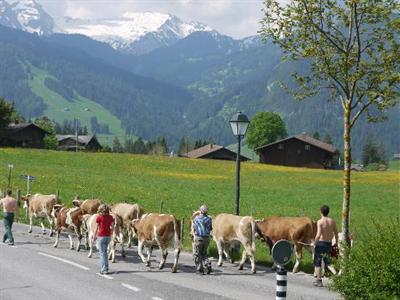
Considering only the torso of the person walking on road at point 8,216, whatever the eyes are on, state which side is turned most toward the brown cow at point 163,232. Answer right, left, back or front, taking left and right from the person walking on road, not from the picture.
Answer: back

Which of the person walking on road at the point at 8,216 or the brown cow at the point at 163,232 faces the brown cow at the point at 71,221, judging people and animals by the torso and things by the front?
the brown cow at the point at 163,232

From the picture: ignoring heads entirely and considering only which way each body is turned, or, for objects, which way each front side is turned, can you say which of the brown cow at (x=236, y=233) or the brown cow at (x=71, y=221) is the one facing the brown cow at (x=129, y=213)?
the brown cow at (x=236, y=233)

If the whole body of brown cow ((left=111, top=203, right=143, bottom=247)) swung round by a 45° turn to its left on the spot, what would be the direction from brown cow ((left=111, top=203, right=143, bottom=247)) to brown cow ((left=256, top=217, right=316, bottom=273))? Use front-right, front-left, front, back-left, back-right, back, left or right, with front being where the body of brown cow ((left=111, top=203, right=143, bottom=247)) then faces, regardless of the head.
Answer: back-left

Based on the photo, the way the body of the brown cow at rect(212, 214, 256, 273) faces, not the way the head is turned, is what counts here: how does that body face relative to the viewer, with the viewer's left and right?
facing away from the viewer and to the left of the viewer

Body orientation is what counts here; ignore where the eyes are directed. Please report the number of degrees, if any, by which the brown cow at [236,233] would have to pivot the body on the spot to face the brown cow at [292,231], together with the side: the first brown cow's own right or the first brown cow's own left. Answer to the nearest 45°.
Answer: approximately 135° to the first brown cow's own right

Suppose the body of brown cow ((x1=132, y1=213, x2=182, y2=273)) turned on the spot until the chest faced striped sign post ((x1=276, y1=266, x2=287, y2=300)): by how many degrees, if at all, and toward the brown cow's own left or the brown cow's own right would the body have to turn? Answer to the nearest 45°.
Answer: approximately 135° to the brown cow's own left

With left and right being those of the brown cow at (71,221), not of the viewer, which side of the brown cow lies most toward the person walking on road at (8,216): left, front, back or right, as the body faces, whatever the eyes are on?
front

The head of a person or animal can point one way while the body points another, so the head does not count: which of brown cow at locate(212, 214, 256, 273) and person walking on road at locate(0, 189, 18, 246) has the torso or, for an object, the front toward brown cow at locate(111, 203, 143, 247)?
brown cow at locate(212, 214, 256, 273)

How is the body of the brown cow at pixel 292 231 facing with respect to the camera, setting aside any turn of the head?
to the viewer's left

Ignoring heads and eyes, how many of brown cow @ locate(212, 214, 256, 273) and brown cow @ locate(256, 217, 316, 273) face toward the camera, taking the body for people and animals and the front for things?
0

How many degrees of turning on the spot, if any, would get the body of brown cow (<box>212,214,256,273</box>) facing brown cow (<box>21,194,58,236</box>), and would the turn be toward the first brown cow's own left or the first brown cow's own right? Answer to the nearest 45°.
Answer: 0° — it already faces it

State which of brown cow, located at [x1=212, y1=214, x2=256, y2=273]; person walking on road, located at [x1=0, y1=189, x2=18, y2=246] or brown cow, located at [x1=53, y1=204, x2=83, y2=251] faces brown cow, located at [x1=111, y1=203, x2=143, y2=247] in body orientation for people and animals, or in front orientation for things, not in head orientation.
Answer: brown cow, located at [x1=212, y1=214, x2=256, y2=273]

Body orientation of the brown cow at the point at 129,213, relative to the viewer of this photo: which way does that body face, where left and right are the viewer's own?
facing away from the viewer and to the left of the viewer
